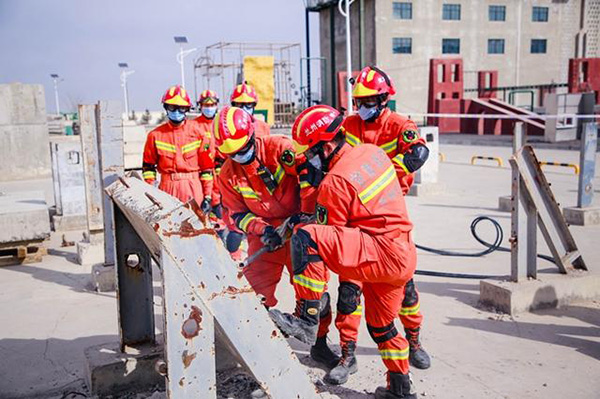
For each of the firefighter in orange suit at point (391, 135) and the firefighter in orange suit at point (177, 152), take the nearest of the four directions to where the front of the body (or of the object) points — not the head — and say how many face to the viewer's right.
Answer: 0

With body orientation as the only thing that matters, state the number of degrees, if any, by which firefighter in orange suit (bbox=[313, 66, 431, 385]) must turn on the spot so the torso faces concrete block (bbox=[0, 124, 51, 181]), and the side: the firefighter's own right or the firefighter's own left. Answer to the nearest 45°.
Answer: approximately 90° to the firefighter's own right

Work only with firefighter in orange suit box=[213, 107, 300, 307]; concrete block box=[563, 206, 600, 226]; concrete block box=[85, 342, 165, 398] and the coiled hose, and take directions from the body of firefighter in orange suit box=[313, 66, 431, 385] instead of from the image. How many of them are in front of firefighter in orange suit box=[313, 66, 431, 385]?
2

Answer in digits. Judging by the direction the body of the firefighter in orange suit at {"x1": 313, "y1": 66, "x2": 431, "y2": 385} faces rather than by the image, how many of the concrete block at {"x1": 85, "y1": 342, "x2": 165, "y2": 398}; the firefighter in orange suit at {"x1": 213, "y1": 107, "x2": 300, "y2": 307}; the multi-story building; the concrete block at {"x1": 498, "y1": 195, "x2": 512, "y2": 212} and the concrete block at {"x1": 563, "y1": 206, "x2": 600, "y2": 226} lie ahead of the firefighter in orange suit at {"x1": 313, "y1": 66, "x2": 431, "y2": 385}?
2

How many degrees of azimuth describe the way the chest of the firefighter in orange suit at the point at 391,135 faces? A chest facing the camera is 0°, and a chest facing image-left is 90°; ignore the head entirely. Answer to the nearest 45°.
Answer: approximately 45°

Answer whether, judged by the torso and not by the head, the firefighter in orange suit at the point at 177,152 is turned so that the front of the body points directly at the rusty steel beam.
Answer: yes

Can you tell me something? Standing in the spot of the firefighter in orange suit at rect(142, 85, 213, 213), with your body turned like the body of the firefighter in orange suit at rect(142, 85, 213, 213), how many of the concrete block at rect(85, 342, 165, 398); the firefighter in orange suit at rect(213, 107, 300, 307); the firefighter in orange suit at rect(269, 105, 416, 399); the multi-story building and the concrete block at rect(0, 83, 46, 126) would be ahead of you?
3

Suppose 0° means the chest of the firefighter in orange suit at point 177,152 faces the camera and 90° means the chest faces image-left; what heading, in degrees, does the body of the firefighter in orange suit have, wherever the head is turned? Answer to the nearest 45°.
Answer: approximately 0°

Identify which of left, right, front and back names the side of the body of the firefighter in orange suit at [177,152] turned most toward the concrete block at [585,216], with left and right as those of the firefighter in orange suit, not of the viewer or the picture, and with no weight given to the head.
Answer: left

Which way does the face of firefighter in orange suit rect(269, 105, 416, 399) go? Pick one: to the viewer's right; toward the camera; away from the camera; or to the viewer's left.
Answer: to the viewer's left
